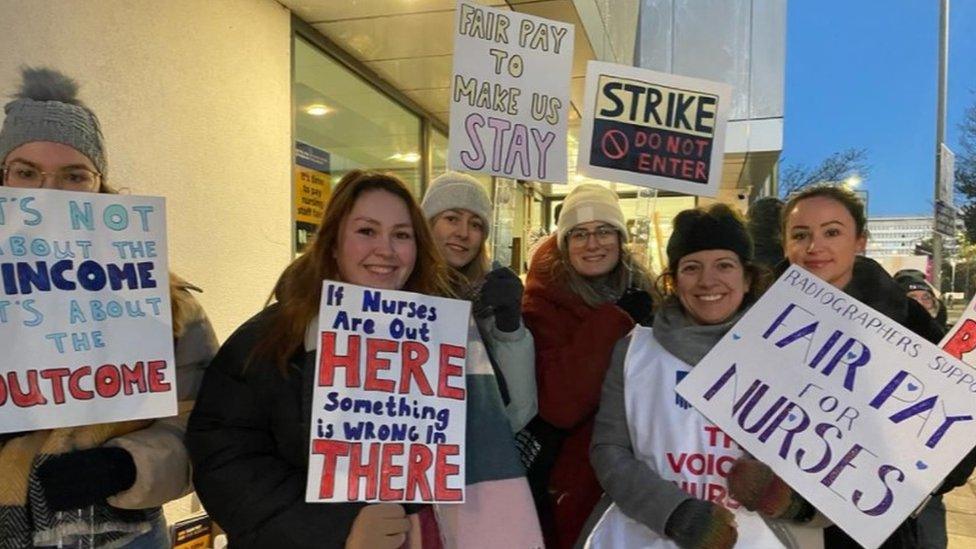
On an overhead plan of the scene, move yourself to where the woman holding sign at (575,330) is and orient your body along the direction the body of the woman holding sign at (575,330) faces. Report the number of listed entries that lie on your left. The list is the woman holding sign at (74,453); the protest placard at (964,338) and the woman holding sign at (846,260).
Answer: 2

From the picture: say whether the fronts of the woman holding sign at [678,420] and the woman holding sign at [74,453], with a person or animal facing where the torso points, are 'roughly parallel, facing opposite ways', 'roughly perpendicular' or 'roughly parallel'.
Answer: roughly parallel

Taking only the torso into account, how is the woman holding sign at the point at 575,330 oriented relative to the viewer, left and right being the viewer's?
facing the viewer

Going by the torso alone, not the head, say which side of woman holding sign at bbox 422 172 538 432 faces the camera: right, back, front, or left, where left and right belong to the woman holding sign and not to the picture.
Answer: front

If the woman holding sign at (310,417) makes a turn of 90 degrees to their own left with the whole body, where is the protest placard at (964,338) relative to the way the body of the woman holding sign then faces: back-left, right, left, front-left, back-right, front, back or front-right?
front-right

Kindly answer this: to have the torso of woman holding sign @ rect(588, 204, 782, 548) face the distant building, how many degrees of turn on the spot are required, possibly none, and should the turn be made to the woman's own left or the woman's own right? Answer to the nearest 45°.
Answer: approximately 135° to the woman's own left

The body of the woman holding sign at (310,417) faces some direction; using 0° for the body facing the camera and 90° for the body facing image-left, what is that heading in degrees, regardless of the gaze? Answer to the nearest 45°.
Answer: approximately 315°

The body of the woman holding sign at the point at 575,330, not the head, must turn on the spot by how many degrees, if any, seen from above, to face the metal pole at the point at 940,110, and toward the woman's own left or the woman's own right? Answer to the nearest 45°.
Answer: approximately 135° to the woman's own left

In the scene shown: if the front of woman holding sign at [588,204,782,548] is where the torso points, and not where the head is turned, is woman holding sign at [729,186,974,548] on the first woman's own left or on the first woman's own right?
on the first woman's own left

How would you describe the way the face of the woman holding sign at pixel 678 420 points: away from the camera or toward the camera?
toward the camera

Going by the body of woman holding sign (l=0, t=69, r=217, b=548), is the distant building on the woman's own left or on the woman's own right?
on the woman's own left

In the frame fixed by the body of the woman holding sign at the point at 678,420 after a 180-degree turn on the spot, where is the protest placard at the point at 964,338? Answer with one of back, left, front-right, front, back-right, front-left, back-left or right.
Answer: right
